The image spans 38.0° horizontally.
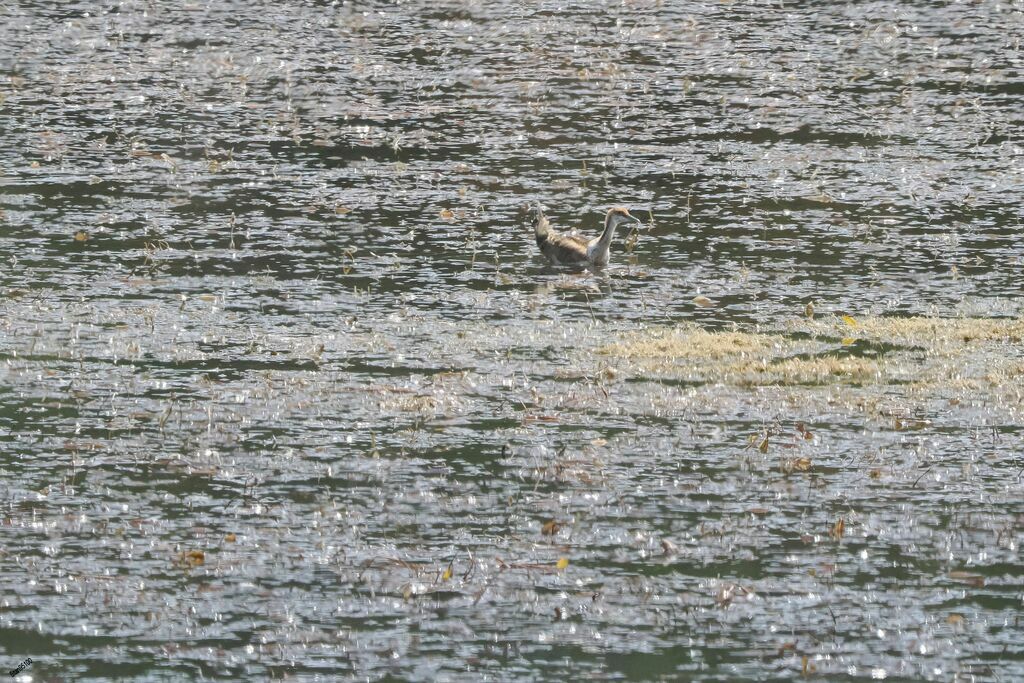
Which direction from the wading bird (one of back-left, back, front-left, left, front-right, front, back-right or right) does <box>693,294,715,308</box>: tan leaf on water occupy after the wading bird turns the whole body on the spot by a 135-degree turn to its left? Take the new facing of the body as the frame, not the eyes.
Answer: back

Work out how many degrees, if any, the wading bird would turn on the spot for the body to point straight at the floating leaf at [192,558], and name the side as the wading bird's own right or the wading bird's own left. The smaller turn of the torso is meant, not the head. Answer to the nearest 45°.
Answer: approximately 90° to the wading bird's own right

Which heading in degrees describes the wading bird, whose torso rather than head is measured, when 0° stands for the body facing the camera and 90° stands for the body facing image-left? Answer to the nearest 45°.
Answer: approximately 270°

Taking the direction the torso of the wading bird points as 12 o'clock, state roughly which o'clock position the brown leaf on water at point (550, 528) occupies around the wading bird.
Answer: The brown leaf on water is roughly at 3 o'clock from the wading bird.
